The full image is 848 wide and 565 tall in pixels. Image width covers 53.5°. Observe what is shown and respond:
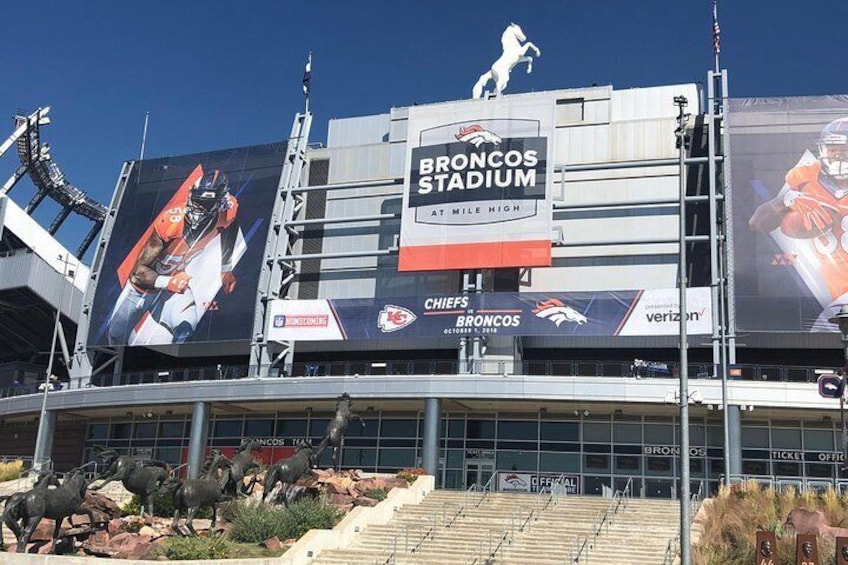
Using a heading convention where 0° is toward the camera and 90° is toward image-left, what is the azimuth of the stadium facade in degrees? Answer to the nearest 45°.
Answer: approximately 0°

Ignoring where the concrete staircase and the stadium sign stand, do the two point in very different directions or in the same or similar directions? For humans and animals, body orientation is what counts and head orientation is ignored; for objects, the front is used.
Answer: same or similar directions

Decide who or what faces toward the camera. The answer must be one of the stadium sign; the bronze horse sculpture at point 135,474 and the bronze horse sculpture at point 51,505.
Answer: the stadium sign

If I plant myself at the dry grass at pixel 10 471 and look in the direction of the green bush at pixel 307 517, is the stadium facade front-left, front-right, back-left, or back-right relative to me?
front-left

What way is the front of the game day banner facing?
toward the camera

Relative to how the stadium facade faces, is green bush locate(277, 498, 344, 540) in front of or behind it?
in front

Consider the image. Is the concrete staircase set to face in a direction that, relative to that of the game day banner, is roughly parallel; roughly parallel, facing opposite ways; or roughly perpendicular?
roughly parallel

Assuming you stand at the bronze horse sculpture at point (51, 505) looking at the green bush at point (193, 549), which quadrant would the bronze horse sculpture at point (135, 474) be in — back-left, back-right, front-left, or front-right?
front-left

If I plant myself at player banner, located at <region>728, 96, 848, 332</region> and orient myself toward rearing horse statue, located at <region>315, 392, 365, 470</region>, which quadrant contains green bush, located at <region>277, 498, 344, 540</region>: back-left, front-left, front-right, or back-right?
front-left

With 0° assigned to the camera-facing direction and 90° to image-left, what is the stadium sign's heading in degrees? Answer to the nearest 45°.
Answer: approximately 0°

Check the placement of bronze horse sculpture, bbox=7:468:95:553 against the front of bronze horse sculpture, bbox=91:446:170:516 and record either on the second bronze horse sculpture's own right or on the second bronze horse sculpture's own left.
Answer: on the second bronze horse sculpture's own right
